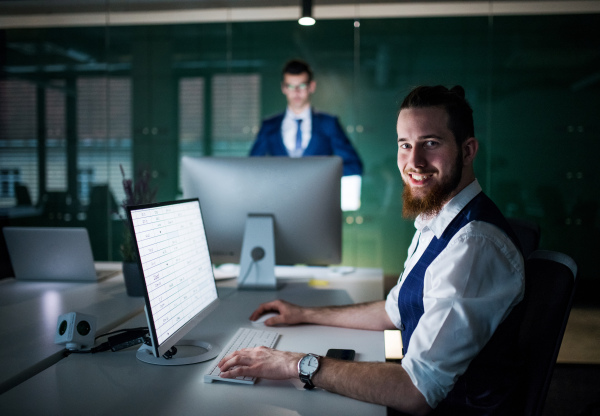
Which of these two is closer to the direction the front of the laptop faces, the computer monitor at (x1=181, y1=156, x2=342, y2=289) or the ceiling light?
the ceiling light

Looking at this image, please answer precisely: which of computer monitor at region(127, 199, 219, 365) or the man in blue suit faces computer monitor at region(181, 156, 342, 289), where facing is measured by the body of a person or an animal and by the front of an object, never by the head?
the man in blue suit

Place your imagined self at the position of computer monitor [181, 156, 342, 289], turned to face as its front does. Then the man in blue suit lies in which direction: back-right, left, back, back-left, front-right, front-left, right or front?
front

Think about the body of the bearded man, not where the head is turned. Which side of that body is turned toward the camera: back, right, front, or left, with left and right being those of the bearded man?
left

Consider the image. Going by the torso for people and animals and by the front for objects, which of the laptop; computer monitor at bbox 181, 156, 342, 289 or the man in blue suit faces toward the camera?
the man in blue suit

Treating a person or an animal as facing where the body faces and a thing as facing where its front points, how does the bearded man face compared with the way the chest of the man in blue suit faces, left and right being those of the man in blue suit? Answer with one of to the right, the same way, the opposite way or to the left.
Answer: to the right

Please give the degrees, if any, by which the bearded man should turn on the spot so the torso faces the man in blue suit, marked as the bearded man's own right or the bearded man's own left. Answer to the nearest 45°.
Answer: approximately 90° to the bearded man's own right

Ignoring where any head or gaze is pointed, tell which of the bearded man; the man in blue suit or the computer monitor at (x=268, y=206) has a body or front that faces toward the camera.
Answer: the man in blue suit

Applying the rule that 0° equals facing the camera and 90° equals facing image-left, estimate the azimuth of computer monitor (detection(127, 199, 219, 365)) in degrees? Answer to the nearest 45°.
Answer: approximately 315°

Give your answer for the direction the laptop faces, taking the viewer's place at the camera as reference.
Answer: facing away from the viewer and to the right of the viewer

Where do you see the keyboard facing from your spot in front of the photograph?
facing to the right of the viewer

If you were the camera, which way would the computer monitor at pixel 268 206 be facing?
facing away from the viewer

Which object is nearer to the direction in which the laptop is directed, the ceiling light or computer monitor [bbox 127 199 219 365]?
the ceiling light

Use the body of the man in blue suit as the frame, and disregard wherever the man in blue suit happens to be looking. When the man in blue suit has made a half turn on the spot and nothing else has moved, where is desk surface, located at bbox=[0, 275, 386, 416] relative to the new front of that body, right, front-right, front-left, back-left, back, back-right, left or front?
back

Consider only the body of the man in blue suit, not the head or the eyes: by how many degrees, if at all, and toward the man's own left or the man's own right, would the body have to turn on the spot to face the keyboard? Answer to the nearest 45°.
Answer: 0° — they already face it

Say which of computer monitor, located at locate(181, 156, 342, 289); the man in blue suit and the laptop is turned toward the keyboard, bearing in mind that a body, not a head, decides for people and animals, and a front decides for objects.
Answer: the man in blue suit

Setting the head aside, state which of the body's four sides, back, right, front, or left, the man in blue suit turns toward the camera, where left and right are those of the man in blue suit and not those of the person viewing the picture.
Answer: front

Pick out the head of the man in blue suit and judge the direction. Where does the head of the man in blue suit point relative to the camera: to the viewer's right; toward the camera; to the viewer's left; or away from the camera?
toward the camera
